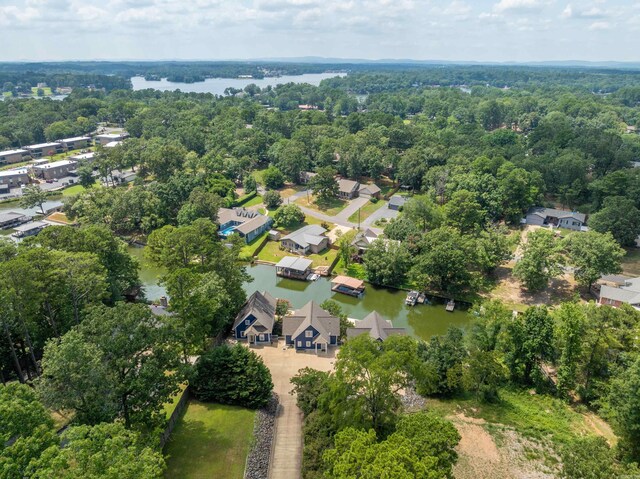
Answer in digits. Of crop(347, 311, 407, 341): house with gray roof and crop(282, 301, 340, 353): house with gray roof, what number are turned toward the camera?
2

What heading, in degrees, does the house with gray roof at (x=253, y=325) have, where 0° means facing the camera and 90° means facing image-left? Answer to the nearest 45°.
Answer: approximately 0°

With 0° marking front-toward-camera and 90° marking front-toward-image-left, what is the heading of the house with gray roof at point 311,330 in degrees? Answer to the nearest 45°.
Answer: approximately 0°

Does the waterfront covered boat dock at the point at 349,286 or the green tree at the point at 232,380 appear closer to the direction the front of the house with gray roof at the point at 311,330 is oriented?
the green tree

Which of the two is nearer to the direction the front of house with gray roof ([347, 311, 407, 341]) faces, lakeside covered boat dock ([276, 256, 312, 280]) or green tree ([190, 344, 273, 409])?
the green tree

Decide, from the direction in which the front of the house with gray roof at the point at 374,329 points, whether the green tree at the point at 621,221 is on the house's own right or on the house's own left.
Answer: on the house's own left

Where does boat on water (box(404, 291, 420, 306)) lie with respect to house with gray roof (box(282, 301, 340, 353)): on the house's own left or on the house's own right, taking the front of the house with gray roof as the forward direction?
on the house's own left

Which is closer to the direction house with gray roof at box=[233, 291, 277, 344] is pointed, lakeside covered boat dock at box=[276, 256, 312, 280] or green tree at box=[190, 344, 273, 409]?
the green tree

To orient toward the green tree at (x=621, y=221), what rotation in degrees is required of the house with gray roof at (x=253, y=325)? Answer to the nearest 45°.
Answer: approximately 90° to its left

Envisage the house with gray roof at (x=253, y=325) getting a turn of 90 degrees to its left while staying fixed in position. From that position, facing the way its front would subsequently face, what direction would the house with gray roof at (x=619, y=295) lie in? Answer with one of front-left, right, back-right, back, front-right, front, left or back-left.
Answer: front
